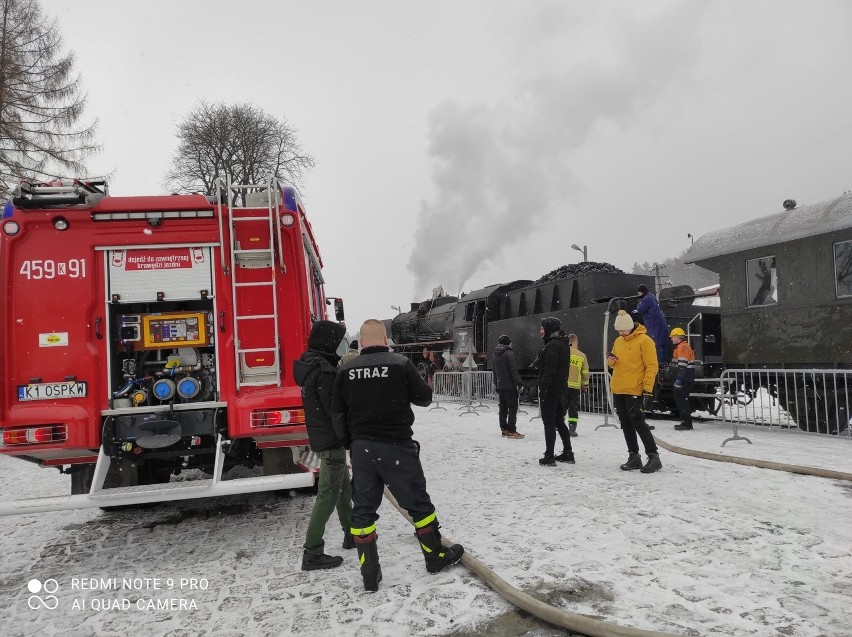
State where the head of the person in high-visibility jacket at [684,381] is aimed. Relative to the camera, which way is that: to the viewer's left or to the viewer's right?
to the viewer's left

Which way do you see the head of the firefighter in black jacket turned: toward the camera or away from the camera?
away from the camera

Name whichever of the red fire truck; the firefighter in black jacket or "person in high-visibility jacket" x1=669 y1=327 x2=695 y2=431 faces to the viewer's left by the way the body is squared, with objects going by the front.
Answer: the person in high-visibility jacket

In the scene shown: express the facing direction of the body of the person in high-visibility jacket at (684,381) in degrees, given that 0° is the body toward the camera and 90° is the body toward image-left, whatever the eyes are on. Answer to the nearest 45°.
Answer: approximately 90°

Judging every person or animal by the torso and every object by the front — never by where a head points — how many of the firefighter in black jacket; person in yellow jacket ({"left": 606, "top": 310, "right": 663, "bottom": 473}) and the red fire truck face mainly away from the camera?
2

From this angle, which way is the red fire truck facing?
away from the camera

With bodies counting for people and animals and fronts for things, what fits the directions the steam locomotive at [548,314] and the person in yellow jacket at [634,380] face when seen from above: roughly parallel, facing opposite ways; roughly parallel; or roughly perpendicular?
roughly perpendicular

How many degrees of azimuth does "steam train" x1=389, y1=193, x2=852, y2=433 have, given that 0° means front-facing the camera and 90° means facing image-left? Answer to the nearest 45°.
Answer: approximately 135°

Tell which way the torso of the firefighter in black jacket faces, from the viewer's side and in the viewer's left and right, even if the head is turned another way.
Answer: facing away from the viewer

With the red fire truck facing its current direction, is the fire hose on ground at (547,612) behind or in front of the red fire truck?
behind

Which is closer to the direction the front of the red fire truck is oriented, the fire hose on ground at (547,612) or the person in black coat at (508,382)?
the person in black coat
